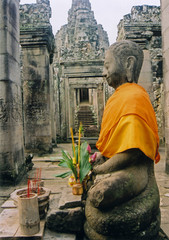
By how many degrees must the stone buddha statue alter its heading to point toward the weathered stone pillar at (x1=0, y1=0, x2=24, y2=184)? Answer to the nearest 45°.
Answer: approximately 45° to its right

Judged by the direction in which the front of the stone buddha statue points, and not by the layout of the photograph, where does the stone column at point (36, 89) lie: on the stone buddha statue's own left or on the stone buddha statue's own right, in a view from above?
on the stone buddha statue's own right

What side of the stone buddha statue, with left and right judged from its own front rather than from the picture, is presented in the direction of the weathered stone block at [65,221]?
front

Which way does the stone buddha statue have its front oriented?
to the viewer's left

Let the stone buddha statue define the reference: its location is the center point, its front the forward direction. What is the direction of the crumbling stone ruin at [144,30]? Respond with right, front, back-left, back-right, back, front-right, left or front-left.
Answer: right

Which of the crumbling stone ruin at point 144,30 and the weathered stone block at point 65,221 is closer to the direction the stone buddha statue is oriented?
the weathered stone block

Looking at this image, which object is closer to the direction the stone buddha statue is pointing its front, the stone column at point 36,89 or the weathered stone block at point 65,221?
the weathered stone block

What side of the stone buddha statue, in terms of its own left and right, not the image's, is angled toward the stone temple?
right
